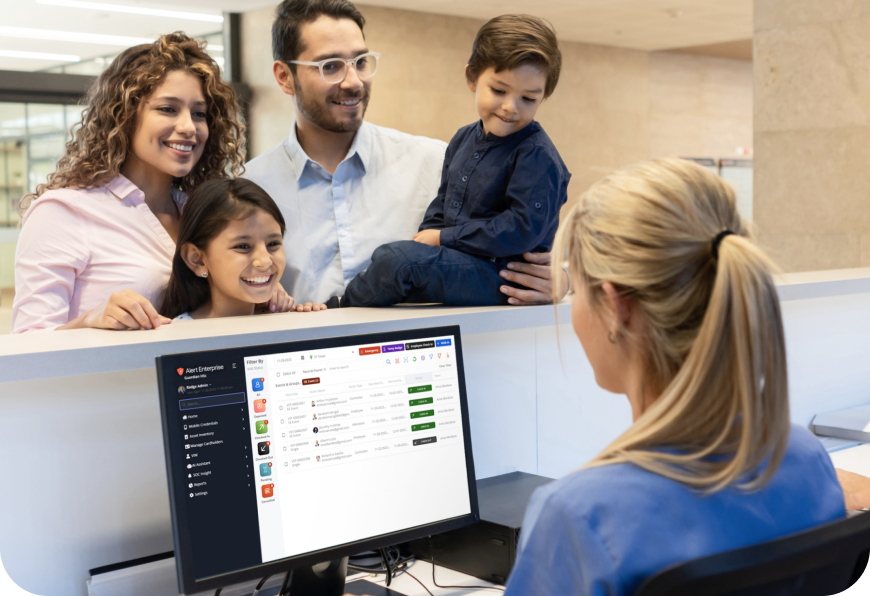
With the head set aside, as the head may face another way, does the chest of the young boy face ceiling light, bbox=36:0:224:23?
no

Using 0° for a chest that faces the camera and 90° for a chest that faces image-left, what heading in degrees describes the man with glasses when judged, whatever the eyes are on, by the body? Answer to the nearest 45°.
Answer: approximately 0°

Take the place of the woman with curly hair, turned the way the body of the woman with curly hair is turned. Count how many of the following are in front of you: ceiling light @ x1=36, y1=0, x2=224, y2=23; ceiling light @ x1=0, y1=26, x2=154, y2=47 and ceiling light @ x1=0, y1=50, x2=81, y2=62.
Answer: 0

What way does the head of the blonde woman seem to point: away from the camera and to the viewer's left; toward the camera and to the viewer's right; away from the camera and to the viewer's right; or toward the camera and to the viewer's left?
away from the camera and to the viewer's left

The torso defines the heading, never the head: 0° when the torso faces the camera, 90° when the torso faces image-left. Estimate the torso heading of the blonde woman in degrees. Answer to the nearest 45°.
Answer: approximately 135°

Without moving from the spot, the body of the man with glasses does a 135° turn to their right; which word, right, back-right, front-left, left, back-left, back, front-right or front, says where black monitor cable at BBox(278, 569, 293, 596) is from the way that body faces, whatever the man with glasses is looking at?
back-left

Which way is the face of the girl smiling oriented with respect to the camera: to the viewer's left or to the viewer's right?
to the viewer's right

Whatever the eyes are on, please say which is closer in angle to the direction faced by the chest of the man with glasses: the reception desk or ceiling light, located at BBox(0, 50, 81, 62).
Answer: the reception desk

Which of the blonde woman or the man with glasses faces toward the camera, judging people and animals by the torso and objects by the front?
the man with glasses

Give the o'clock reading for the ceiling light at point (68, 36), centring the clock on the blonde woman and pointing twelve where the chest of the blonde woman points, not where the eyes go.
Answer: The ceiling light is roughly at 12 o'clock from the blonde woman.

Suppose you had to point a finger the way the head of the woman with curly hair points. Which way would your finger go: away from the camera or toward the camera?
toward the camera

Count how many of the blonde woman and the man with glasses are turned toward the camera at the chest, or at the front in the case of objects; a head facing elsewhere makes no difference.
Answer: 1

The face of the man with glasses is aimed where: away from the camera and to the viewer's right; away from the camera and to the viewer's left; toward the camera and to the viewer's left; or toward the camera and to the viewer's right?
toward the camera and to the viewer's right

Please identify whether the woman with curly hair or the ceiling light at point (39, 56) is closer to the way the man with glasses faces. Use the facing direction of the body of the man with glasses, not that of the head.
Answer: the woman with curly hair

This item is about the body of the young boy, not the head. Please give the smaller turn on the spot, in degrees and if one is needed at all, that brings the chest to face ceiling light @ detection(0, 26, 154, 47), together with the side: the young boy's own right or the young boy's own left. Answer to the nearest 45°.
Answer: approximately 90° to the young boy's own right

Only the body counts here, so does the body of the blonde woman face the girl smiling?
yes

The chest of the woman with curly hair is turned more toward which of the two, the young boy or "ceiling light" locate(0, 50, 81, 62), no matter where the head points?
the young boy

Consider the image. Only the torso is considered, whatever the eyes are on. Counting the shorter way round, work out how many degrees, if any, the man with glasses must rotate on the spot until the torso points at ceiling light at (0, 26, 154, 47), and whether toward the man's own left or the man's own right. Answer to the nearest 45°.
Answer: approximately 135° to the man's own right

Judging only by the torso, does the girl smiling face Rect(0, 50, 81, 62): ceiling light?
no

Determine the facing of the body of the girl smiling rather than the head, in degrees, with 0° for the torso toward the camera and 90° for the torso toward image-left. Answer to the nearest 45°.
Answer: approximately 315°
